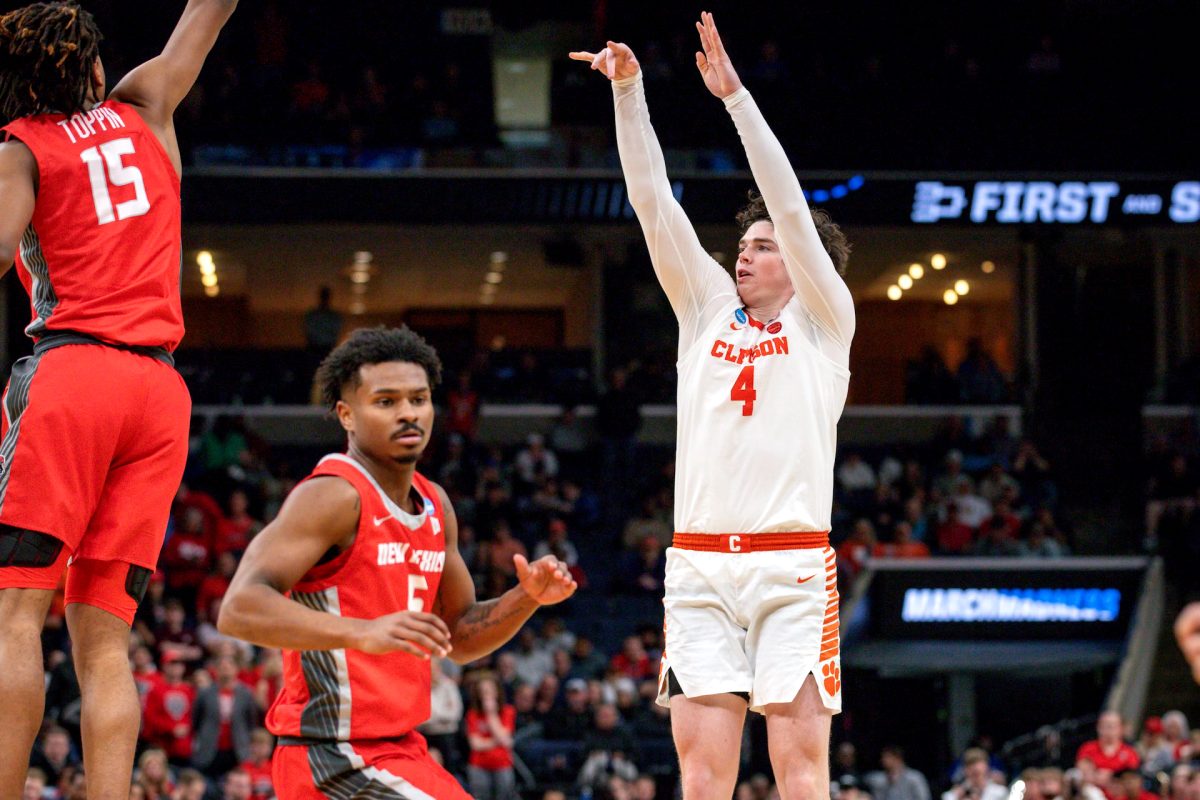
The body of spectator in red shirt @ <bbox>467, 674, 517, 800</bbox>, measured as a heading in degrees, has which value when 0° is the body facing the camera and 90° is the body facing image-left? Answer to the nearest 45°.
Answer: approximately 0°

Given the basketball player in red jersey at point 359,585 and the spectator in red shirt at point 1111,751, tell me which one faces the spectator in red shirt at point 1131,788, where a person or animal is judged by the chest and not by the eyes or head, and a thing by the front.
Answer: the spectator in red shirt at point 1111,751

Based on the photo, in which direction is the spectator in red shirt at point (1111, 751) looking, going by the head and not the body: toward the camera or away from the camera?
toward the camera

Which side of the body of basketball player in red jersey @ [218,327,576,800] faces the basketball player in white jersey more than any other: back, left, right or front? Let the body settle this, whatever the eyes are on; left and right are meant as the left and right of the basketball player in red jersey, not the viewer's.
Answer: left

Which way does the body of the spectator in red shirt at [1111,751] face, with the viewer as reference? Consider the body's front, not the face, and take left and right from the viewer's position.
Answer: facing the viewer

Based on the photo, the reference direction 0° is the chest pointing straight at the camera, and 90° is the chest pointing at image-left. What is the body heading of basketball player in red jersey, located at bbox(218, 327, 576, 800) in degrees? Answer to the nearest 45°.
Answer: approximately 315°

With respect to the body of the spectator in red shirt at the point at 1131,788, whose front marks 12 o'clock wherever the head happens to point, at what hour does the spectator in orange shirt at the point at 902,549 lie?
the spectator in orange shirt at the point at 902,549 is roughly at 5 o'clock from the spectator in red shirt at the point at 1131,788.

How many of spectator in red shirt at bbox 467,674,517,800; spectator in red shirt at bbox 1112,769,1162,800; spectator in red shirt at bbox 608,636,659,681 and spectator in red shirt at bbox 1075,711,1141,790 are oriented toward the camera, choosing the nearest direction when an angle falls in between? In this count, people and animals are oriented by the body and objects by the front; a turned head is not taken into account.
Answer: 4

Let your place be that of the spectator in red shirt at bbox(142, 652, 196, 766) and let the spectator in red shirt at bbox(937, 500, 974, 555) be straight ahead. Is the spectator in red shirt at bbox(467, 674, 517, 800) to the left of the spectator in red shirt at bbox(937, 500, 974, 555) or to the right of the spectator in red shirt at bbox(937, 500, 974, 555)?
right

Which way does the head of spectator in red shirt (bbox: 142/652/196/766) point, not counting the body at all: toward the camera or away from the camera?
toward the camera

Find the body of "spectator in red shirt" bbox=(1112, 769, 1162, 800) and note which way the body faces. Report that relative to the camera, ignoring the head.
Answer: toward the camera

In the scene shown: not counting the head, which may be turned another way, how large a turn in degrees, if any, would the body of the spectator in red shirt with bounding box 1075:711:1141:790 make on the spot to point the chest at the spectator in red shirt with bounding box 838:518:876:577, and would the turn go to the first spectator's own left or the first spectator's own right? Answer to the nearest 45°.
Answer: approximately 135° to the first spectator's own right

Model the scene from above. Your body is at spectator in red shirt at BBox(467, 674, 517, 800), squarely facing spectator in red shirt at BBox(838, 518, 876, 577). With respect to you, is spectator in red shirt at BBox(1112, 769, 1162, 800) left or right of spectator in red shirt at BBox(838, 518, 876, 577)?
right

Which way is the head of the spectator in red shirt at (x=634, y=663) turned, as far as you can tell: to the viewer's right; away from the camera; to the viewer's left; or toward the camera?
toward the camera

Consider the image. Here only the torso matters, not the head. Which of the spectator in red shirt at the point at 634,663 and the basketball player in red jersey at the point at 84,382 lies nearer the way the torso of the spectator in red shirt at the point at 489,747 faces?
the basketball player in red jersey
